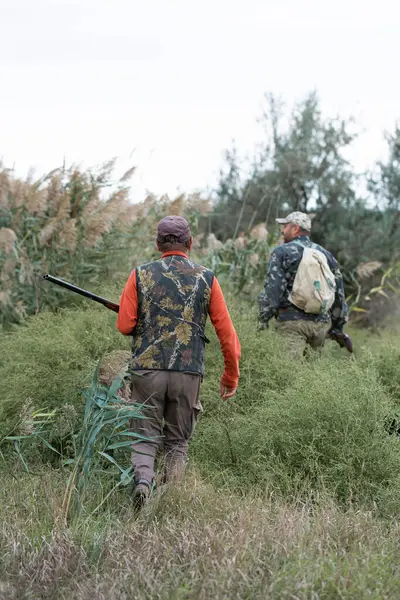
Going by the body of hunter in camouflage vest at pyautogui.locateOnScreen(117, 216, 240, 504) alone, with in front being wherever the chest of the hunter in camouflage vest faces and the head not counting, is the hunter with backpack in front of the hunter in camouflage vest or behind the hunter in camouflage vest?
in front

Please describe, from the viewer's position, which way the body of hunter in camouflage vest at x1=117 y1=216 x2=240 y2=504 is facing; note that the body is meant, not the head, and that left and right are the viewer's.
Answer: facing away from the viewer
